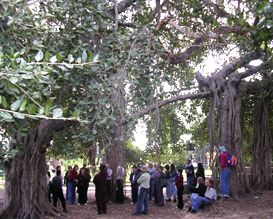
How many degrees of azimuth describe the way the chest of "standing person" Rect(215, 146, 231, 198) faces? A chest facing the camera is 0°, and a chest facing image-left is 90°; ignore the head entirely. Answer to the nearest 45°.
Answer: approximately 90°

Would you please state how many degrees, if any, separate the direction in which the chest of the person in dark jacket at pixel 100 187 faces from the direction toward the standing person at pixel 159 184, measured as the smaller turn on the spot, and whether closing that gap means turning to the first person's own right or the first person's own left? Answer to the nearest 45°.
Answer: approximately 45° to the first person's own right

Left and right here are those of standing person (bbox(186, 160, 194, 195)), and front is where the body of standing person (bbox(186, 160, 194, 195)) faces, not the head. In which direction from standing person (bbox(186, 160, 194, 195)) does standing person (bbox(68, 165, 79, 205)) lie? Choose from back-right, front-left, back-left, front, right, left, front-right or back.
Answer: front-right

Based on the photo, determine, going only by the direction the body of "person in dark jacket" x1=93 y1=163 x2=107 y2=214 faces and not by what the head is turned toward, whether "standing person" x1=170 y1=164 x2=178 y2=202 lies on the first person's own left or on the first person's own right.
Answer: on the first person's own right

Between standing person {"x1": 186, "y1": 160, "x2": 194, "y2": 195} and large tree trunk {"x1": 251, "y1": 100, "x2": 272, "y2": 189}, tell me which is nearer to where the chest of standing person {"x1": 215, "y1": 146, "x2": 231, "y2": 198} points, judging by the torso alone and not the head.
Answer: the standing person

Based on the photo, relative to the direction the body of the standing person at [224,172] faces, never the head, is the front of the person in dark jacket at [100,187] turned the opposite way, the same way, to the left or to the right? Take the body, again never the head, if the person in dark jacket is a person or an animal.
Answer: to the right
